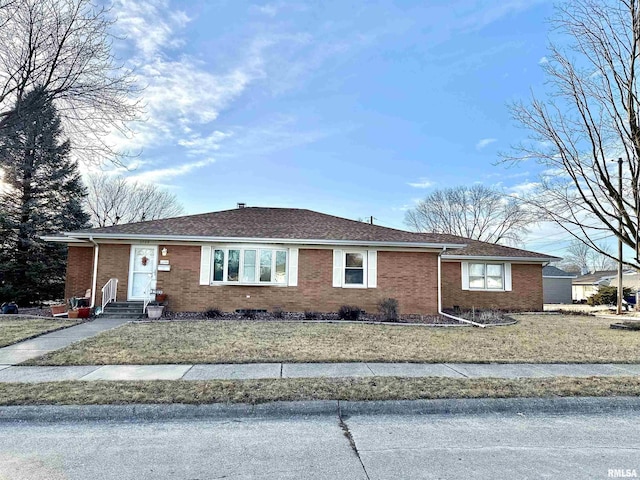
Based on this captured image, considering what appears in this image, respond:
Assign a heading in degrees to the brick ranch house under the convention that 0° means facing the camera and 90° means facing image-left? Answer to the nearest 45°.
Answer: approximately 0°

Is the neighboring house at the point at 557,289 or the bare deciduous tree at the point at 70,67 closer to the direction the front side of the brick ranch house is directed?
the bare deciduous tree

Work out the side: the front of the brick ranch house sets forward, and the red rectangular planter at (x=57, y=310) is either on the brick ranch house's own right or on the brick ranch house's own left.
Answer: on the brick ranch house's own right

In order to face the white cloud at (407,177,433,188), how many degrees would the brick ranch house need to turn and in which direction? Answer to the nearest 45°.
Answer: approximately 135° to its left

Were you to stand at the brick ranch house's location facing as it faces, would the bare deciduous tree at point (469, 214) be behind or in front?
behind

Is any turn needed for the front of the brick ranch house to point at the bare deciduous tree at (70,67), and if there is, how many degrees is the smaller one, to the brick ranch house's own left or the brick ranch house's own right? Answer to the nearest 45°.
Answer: approximately 45° to the brick ranch house's own right

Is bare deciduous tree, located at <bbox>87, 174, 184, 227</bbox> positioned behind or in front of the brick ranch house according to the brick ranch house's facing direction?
behind

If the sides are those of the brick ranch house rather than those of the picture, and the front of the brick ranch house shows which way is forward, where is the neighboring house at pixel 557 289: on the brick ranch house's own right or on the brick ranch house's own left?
on the brick ranch house's own left

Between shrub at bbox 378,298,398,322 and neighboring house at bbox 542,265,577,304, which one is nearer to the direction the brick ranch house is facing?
the shrub
